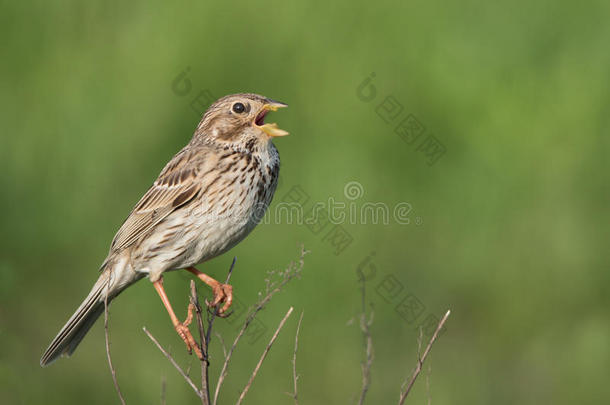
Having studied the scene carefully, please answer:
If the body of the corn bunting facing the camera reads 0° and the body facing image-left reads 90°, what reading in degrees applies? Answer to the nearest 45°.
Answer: approximately 270°
